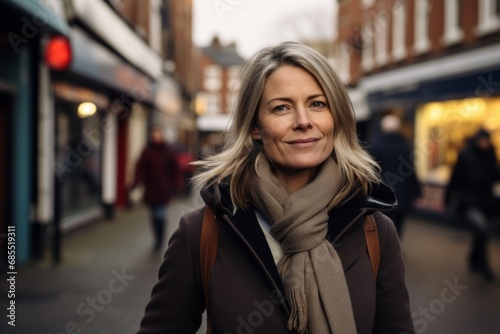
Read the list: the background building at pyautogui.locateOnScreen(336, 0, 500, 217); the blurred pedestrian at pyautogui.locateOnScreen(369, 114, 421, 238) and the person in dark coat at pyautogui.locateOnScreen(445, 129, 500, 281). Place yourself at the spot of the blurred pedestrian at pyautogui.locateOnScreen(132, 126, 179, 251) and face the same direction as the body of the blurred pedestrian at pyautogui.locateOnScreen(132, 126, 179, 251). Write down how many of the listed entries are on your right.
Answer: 0

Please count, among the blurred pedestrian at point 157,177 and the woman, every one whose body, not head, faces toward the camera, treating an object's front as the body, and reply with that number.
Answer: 2

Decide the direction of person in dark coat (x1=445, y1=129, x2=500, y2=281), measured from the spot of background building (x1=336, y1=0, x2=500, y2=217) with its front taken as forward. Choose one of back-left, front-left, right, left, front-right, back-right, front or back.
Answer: front-left

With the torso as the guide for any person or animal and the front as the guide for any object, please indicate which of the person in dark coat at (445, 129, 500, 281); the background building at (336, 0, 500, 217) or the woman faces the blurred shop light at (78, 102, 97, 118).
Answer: the background building

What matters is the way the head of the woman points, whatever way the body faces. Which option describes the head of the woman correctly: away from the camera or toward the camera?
toward the camera

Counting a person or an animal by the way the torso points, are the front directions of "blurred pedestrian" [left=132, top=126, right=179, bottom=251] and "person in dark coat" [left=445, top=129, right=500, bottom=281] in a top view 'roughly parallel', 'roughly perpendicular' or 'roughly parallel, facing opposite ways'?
roughly parallel

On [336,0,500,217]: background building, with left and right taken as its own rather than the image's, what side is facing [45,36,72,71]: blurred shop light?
front

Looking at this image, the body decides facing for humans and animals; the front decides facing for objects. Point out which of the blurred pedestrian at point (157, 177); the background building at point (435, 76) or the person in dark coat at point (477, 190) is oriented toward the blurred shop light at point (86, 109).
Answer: the background building

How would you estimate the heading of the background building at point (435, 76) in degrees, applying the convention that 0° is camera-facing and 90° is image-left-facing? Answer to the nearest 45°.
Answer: approximately 45°

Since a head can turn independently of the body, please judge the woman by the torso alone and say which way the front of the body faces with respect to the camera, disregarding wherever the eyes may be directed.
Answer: toward the camera

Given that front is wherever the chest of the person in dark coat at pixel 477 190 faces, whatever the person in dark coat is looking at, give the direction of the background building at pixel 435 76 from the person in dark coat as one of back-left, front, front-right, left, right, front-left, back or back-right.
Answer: back-left

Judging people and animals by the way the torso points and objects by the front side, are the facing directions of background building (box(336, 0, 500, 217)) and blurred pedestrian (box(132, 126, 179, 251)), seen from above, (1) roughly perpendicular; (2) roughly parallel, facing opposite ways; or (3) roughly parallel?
roughly perpendicular

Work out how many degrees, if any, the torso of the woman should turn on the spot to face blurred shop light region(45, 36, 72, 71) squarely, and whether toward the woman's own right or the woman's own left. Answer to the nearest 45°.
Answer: approximately 135° to the woman's own right

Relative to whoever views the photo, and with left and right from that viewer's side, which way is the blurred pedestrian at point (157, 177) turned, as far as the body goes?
facing the viewer

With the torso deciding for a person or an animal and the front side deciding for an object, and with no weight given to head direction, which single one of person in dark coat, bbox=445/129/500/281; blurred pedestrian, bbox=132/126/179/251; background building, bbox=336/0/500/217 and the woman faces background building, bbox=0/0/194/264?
background building, bbox=336/0/500/217

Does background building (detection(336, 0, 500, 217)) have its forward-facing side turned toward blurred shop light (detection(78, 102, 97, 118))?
yes

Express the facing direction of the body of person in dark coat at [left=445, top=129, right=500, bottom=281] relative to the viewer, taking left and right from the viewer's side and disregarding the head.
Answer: facing the viewer and to the right of the viewer
